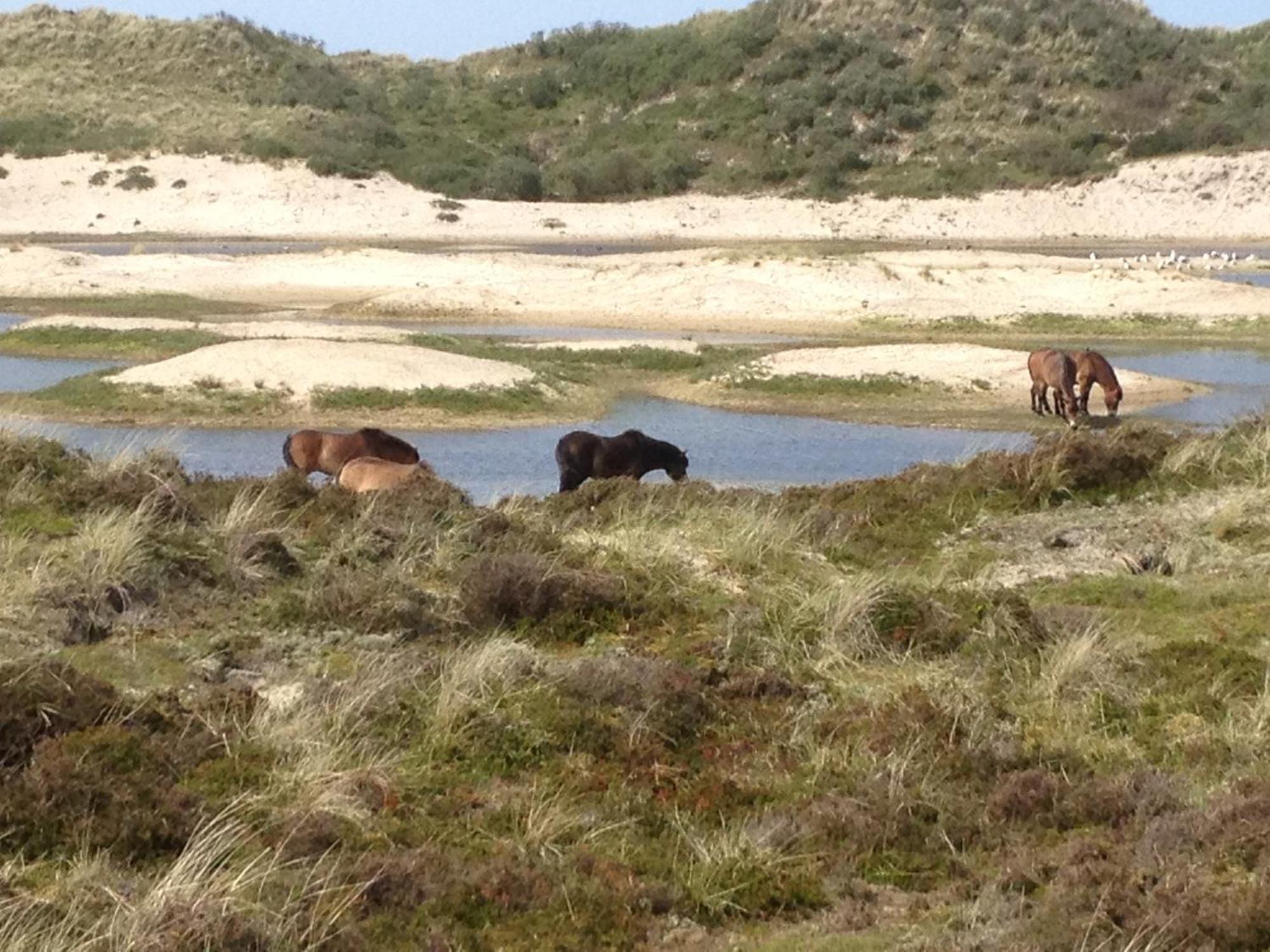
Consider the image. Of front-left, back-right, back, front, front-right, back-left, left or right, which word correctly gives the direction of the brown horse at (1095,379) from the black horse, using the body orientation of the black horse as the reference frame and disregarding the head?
front-left

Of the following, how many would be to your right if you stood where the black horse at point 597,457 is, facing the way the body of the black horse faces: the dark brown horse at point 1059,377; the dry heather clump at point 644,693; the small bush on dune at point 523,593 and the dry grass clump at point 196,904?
3

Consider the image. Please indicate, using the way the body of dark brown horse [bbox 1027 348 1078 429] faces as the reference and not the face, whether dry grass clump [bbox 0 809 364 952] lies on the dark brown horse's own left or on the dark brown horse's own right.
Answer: on the dark brown horse's own right

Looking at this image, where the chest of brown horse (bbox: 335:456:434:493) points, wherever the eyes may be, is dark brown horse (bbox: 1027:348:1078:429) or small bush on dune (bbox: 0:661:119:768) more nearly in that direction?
the dark brown horse

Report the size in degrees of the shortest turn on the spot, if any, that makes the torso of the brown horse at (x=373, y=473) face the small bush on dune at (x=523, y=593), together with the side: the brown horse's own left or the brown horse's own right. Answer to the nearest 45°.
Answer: approximately 90° to the brown horse's own right

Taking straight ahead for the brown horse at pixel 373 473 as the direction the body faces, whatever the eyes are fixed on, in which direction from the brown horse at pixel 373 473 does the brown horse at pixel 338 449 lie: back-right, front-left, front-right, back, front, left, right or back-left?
left

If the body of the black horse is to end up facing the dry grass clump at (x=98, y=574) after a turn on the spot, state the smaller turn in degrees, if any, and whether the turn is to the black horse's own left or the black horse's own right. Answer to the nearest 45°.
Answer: approximately 90° to the black horse's own right

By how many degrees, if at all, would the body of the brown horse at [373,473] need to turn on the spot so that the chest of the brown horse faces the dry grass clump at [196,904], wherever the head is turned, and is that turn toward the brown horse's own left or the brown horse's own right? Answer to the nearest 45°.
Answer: approximately 90° to the brown horse's own right

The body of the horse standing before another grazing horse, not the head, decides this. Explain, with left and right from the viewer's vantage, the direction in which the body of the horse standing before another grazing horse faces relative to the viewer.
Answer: facing the viewer and to the right of the viewer

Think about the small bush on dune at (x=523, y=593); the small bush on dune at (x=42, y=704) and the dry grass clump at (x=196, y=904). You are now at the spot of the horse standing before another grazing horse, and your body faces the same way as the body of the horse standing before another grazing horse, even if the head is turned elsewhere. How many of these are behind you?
0

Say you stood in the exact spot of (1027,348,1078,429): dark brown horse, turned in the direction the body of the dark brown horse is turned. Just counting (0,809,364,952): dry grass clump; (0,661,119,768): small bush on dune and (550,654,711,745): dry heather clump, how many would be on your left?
0

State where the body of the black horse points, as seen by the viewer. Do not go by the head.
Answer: to the viewer's right

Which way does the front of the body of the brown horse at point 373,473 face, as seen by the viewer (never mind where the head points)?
to the viewer's right

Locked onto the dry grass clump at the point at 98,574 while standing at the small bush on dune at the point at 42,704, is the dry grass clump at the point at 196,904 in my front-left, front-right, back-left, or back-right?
back-right
